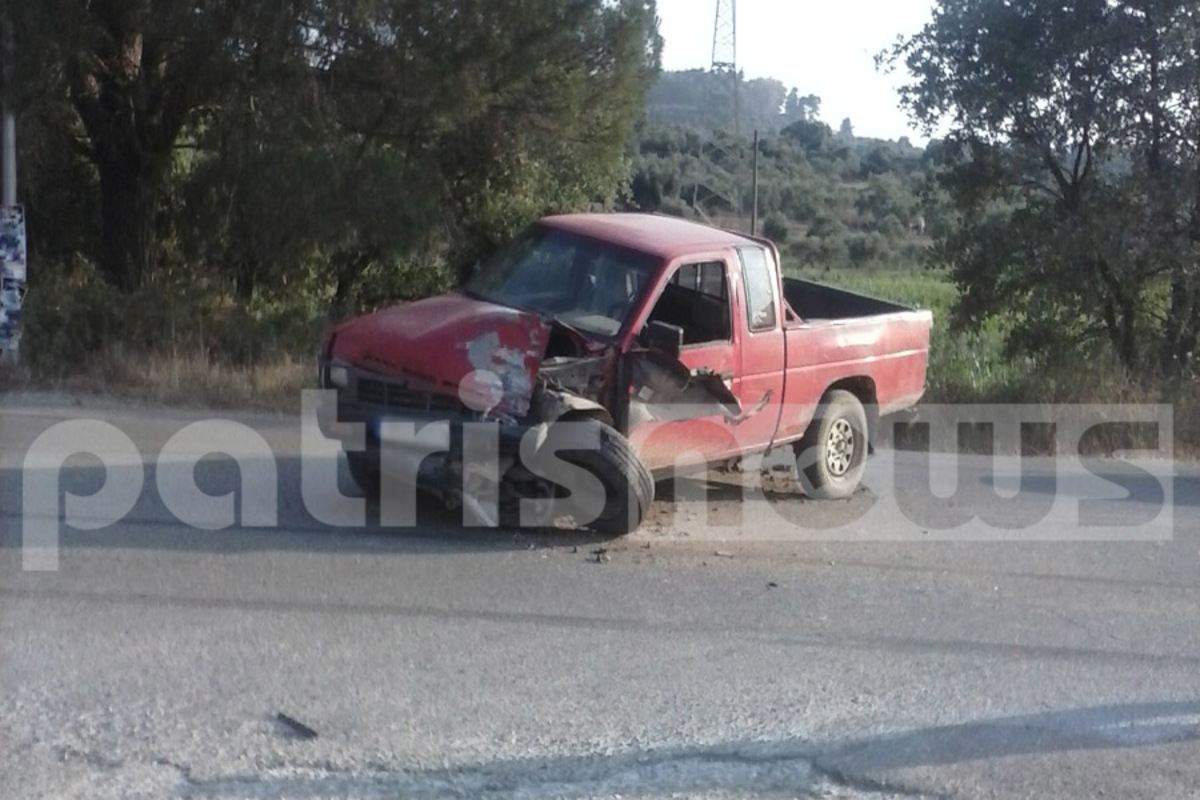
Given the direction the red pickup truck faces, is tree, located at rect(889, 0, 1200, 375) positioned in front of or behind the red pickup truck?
behind

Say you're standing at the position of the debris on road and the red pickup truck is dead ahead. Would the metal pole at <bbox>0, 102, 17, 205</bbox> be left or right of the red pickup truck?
left

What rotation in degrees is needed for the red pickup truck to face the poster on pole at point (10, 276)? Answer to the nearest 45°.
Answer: approximately 90° to its right

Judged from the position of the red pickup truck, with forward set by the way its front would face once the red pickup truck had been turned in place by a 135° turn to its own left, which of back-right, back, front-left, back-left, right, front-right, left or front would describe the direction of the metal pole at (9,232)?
back-left

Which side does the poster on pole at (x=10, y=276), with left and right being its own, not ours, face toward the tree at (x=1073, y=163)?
left

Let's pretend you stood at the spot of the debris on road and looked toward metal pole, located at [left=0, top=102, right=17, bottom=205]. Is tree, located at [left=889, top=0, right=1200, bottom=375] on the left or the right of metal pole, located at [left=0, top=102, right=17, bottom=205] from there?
right

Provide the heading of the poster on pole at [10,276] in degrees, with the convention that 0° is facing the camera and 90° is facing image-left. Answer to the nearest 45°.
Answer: approximately 0°

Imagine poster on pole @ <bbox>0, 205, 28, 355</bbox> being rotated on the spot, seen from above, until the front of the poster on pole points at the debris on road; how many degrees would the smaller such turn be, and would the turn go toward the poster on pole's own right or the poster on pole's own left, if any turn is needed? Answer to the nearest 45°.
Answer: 0° — it already faces it
